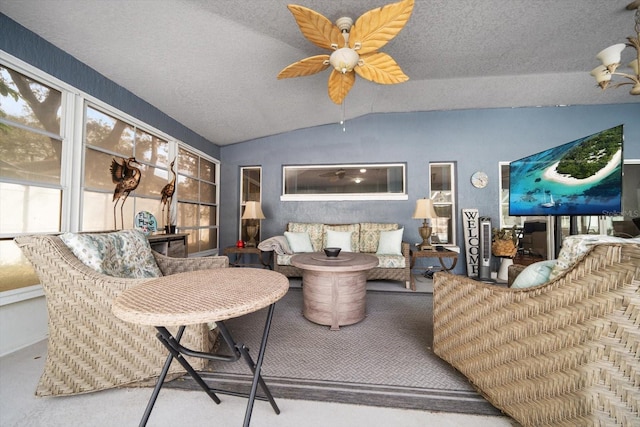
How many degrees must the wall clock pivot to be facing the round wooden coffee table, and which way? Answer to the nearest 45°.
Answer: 0° — it already faces it

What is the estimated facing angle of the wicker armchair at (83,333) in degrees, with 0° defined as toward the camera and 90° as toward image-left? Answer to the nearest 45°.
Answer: approximately 270°

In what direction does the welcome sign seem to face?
toward the camera

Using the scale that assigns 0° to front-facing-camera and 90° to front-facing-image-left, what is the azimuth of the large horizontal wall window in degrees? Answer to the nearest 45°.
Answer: approximately 0°

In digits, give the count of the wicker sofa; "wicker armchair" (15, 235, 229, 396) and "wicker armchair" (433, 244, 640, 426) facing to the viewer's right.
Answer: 1

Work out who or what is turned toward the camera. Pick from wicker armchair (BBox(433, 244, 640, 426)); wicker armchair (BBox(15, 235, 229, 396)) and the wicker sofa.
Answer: the wicker sofa

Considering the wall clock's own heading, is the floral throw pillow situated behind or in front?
in front

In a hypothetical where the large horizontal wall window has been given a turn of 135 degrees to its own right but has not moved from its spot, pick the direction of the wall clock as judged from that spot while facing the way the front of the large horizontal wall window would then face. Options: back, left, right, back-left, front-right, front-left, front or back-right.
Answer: back-right

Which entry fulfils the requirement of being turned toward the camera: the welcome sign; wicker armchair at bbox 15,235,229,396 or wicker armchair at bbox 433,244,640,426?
the welcome sign

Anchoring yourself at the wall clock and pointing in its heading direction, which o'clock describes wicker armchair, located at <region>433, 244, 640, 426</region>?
The wicker armchair is roughly at 12 o'clock from the wall clock.

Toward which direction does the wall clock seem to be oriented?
toward the camera

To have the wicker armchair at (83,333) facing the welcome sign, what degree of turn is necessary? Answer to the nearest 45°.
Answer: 0° — it already faces it

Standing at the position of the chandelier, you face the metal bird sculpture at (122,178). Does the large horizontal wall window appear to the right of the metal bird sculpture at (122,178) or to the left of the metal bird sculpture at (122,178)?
right

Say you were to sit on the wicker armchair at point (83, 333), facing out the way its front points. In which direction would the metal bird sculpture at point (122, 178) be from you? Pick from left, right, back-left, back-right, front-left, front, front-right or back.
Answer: left

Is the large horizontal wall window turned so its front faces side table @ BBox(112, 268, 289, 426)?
yes

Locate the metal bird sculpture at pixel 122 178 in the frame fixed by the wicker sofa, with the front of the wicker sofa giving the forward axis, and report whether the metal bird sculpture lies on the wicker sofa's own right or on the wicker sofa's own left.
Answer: on the wicker sofa's own right
